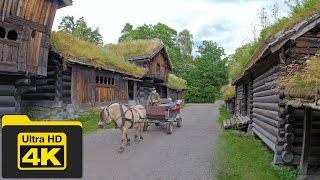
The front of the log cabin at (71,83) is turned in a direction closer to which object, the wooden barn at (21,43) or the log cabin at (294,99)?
the log cabin

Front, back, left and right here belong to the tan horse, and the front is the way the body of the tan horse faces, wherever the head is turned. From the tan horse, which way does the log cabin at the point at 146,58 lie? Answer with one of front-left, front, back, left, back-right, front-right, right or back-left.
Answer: back-right

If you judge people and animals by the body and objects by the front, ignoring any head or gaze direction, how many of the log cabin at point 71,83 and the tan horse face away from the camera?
0

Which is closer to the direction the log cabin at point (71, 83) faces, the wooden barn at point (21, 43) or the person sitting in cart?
the person sitting in cart

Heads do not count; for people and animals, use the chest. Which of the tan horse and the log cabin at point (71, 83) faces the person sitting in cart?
the log cabin

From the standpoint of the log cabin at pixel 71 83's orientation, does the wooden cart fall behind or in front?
in front

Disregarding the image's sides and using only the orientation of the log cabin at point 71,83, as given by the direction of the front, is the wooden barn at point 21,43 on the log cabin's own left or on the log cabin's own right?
on the log cabin's own right

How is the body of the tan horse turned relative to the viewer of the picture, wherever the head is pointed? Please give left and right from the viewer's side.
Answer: facing the viewer and to the left of the viewer

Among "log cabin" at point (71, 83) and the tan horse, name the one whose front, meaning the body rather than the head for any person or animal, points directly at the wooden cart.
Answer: the log cabin

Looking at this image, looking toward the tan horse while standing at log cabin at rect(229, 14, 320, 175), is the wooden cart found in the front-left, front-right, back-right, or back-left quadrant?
front-right

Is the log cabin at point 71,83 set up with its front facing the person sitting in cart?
yes

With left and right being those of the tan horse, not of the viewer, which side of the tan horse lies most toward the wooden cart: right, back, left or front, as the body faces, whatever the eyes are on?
back

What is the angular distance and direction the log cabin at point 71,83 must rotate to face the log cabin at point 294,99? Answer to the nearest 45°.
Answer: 0° — it already faces it

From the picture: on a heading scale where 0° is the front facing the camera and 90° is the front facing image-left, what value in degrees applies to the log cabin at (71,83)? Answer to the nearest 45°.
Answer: approximately 315°

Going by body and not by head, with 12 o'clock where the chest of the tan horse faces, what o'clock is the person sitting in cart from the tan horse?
The person sitting in cart is roughly at 5 o'clock from the tan horse.

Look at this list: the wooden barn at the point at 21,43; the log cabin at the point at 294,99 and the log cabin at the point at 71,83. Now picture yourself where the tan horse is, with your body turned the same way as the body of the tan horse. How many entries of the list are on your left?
1

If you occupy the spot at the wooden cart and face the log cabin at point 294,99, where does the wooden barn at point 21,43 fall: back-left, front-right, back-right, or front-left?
back-right
